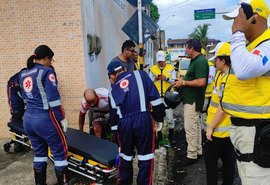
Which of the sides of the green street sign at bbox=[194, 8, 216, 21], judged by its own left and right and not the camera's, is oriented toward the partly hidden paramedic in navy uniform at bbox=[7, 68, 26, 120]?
front

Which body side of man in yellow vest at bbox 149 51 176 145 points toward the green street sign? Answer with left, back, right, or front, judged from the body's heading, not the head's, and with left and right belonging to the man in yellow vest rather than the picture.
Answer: back

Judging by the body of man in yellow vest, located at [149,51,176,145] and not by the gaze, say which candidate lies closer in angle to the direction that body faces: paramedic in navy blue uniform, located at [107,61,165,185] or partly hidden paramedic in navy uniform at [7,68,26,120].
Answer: the paramedic in navy blue uniform

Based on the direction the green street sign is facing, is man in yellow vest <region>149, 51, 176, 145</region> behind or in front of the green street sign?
in front

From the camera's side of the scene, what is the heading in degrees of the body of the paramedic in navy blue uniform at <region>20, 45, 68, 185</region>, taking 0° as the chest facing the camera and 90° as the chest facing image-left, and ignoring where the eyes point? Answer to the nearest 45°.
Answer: approximately 225°

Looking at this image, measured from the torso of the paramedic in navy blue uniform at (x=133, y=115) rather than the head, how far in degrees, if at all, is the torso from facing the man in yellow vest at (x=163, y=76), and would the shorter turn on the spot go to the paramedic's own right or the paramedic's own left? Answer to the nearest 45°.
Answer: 0° — they already face them

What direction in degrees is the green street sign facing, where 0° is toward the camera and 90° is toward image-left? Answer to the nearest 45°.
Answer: approximately 0°
